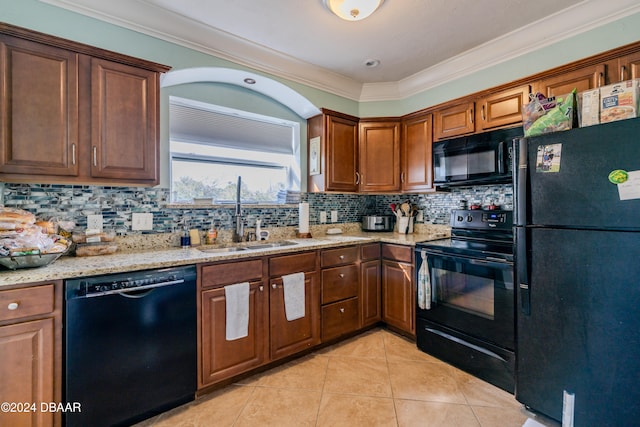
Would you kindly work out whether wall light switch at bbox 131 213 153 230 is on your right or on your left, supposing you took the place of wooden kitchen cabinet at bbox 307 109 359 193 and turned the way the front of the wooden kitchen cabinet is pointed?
on your right

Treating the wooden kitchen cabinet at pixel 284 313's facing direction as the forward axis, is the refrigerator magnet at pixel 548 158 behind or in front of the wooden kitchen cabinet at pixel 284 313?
in front

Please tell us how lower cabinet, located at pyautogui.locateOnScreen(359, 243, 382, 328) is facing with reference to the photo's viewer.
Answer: facing the viewer and to the right of the viewer

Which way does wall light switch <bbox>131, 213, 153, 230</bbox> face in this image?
toward the camera

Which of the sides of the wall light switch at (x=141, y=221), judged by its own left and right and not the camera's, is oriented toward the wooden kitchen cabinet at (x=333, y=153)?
left

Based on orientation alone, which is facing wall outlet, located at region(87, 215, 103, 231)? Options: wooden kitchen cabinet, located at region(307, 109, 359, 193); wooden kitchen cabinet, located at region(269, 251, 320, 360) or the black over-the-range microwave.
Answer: the black over-the-range microwave

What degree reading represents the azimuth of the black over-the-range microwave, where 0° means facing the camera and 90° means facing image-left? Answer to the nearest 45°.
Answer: approximately 45°

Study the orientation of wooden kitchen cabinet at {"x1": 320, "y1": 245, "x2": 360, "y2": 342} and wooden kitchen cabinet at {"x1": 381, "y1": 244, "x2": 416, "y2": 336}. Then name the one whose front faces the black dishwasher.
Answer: wooden kitchen cabinet at {"x1": 381, "y1": 244, "x2": 416, "y2": 336}

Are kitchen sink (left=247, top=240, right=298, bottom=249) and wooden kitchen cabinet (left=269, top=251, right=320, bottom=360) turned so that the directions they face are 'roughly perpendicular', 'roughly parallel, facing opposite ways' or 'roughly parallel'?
roughly parallel

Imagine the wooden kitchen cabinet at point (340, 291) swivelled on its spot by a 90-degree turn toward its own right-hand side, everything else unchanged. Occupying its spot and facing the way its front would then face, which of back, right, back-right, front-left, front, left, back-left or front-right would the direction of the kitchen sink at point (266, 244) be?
front-right

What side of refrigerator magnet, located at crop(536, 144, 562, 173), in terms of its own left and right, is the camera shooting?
front

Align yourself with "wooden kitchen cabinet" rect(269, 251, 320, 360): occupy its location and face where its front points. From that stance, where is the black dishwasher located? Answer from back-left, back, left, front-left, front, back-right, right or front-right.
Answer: right

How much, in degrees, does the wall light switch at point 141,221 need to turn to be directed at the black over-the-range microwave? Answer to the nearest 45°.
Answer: approximately 45° to its left

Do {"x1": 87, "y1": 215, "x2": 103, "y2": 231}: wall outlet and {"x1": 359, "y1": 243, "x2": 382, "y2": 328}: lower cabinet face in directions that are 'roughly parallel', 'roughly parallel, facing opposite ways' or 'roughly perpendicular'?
roughly parallel

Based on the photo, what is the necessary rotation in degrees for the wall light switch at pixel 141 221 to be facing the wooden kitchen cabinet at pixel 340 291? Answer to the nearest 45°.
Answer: approximately 90° to its left

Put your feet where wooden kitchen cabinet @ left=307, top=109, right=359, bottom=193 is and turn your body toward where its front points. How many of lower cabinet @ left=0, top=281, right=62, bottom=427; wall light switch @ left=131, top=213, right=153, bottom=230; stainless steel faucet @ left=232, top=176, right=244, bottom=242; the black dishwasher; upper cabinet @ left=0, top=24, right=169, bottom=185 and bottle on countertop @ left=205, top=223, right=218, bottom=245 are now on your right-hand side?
6

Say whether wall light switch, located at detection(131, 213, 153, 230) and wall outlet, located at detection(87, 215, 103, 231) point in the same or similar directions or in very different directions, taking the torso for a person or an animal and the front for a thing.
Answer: same or similar directions

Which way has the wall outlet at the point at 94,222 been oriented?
toward the camera
